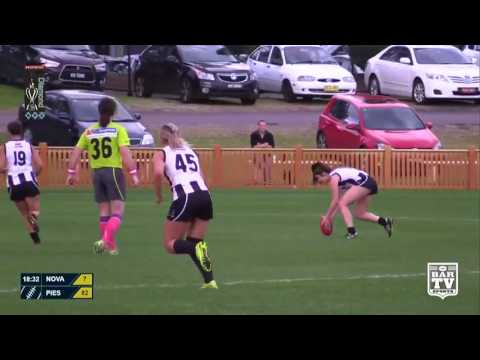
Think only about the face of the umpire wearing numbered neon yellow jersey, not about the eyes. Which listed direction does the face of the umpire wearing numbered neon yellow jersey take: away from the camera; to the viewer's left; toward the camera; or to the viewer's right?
away from the camera

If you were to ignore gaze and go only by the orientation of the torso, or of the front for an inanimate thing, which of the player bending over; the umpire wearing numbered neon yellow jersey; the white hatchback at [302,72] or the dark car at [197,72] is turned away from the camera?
the umpire wearing numbered neon yellow jersey

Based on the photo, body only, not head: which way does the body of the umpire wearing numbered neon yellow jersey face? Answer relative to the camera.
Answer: away from the camera

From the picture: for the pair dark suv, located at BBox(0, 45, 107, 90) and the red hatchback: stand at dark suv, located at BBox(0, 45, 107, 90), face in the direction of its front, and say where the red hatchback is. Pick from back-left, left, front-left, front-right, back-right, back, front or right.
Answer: front

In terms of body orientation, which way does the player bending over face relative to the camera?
to the viewer's left

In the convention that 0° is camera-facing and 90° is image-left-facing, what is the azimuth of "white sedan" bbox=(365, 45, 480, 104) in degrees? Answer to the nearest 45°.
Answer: approximately 315°

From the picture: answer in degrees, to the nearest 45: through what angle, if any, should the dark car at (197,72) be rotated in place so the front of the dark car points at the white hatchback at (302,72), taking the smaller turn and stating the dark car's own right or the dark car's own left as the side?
approximately 45° to the dark car's own left

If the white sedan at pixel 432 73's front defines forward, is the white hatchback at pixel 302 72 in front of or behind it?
behind

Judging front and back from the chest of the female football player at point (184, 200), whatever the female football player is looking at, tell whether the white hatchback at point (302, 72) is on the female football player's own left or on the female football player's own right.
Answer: on the female football player's own right

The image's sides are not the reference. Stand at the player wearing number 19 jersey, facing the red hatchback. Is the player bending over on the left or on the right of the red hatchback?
right

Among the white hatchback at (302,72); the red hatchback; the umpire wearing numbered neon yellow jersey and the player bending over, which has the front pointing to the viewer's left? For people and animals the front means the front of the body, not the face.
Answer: the player bending over

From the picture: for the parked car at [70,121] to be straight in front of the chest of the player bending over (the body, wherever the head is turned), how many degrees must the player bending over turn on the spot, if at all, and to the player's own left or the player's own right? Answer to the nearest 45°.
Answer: approximately 45° to the player's own right

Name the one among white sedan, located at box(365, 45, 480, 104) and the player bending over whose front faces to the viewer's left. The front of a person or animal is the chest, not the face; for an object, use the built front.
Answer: the player bending over
